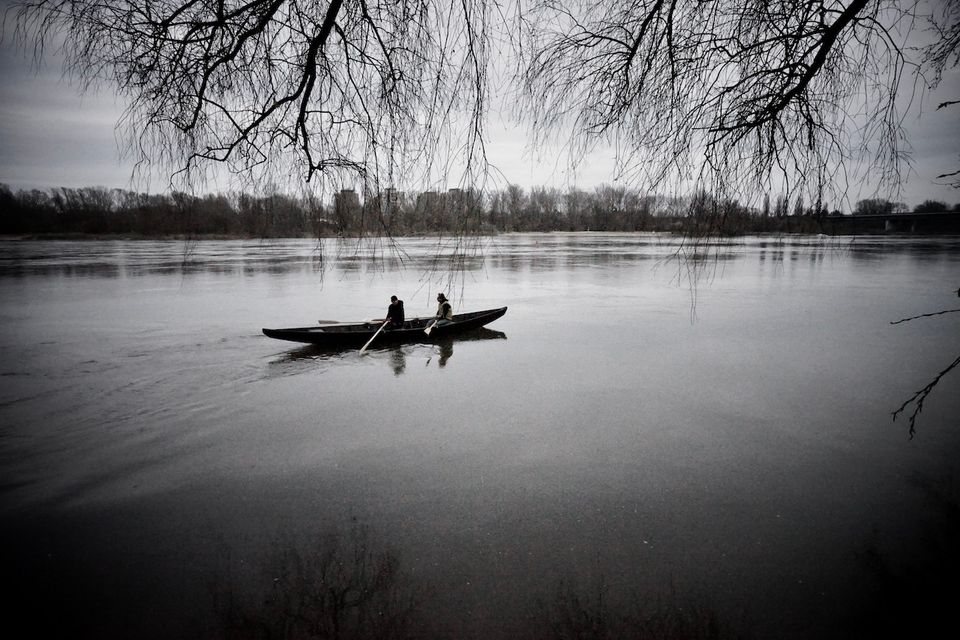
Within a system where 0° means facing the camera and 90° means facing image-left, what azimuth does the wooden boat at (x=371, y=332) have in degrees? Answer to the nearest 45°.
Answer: approximately 270°

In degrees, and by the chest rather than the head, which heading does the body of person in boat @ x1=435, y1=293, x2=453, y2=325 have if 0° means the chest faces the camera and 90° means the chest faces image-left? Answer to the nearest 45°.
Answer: approximately 90°

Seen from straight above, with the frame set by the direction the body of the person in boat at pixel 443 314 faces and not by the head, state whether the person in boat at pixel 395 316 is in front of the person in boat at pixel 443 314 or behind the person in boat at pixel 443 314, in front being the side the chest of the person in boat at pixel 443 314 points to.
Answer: in front
